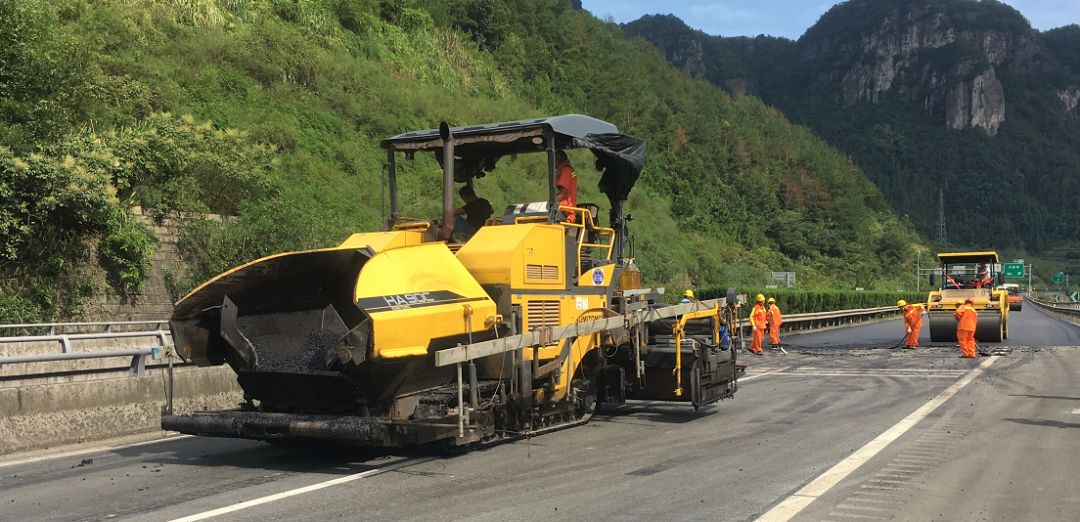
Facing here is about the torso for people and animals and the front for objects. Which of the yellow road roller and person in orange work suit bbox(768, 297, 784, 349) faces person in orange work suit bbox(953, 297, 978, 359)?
the yellow road roller

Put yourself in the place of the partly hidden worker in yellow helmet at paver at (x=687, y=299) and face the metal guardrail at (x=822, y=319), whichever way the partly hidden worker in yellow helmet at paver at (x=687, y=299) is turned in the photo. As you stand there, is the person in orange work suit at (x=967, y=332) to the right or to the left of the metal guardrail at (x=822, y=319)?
right

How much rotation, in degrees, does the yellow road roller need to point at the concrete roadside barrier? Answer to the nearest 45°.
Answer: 0° — it already faces it

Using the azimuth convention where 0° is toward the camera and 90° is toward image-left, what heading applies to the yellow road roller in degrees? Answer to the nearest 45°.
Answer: approximately 0°

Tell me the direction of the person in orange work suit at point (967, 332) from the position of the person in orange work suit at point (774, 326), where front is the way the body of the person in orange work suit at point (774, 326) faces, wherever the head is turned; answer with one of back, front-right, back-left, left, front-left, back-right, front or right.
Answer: back-left

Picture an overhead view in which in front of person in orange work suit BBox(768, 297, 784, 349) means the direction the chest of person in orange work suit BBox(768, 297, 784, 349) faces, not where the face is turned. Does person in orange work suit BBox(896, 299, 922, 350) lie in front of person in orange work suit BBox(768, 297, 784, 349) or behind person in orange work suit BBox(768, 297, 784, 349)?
behind

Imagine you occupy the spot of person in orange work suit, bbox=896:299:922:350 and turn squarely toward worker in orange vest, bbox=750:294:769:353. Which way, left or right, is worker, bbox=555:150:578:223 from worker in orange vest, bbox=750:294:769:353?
left
